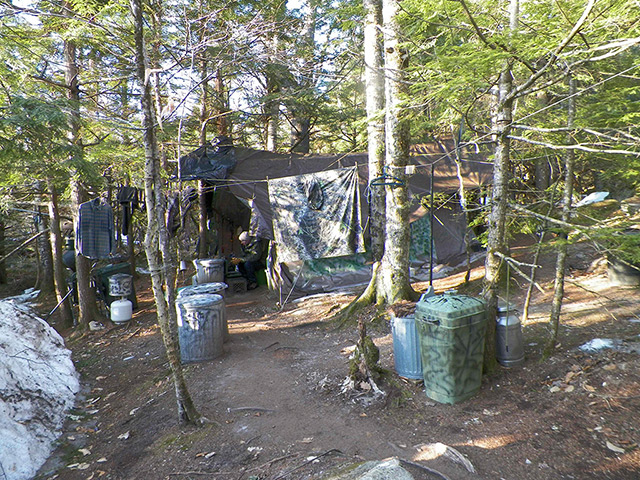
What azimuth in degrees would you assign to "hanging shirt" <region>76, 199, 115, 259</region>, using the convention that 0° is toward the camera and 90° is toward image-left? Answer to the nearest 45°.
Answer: approximately 0°

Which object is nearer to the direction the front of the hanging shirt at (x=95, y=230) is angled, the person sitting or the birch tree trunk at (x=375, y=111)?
the birch tree trunk

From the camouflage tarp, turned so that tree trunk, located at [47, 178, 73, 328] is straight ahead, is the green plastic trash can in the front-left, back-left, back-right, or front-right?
front-left

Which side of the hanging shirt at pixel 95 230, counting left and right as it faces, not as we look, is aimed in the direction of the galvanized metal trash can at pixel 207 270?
left

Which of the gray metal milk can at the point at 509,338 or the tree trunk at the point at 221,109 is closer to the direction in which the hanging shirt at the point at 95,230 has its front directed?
the gray metal milk can

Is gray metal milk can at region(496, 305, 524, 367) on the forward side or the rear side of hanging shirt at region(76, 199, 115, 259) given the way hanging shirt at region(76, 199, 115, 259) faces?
on the forward side

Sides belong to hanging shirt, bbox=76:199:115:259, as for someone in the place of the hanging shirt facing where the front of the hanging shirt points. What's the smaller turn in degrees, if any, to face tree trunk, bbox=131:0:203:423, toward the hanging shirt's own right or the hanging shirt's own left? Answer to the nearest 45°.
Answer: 0° — it already faces it

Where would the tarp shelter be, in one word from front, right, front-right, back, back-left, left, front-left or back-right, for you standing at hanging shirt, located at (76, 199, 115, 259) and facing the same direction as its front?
left

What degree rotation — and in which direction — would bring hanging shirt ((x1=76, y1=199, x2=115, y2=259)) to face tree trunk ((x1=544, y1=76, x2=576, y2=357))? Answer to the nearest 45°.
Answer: approximately 45° to its left

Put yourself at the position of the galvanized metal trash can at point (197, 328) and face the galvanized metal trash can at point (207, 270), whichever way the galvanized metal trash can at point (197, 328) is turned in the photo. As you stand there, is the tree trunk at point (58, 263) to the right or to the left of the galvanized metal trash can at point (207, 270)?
left
